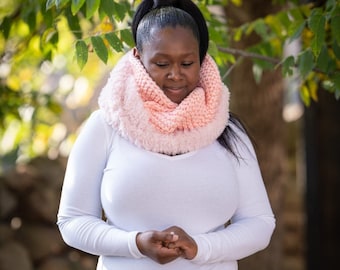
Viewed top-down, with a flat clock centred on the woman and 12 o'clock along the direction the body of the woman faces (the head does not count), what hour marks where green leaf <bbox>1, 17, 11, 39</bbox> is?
The green leaf is roughly at 5 o'clock from the woman.

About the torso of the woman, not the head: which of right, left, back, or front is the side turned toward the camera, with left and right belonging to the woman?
front

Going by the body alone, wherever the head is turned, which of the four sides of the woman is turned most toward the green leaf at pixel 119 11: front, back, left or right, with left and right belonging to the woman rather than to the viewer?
back

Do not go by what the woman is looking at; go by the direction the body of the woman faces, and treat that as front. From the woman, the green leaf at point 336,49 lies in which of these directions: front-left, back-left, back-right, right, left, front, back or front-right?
back-left

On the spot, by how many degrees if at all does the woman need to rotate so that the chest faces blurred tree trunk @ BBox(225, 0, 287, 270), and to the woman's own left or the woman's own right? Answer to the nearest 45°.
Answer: approximately 180°
